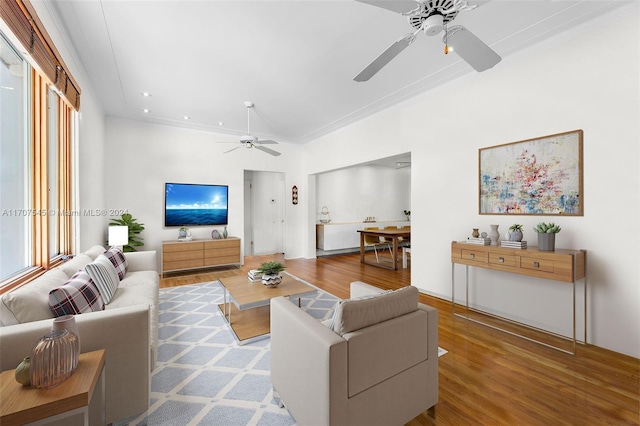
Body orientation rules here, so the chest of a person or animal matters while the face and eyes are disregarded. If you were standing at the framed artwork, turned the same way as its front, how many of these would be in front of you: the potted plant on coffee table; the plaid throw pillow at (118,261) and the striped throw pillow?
3

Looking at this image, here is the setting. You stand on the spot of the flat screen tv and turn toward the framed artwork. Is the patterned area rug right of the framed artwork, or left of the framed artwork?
right

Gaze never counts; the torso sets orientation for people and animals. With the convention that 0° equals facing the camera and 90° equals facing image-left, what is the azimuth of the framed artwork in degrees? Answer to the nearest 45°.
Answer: approximately 45°

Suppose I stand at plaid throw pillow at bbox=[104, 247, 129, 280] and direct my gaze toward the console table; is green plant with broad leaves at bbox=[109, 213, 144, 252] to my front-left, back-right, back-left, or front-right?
back-left

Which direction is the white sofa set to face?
to the viewer's right

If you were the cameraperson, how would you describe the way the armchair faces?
facing away from the viewer and to the left of the viewer

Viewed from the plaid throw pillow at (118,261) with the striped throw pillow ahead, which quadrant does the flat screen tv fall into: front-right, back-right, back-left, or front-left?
back-left

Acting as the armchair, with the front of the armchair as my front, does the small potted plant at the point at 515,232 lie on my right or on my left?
on my right
